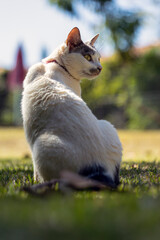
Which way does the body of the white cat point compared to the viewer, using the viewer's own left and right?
facing away from the viewer and to the left of the viewer
